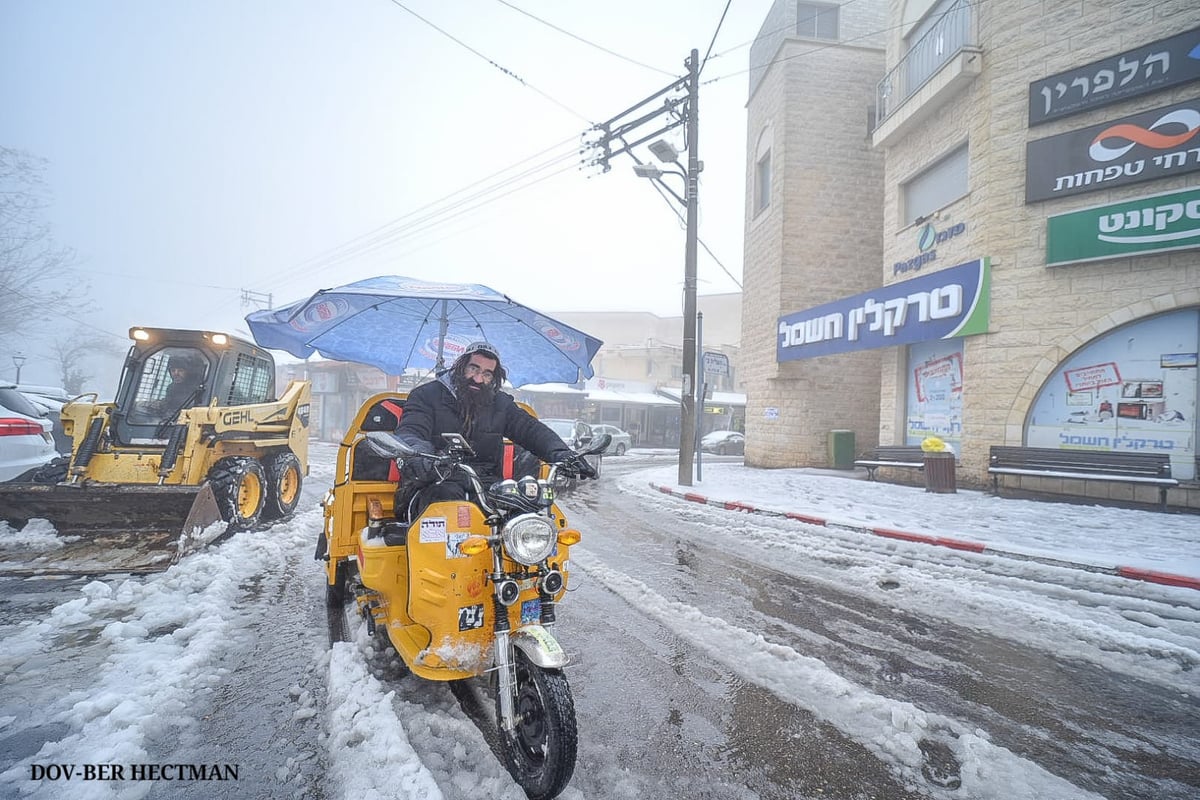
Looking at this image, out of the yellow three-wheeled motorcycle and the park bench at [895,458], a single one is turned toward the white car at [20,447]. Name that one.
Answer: the park bench

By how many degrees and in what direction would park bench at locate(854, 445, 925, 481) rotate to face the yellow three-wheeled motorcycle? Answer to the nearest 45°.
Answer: approximately 45° to its left

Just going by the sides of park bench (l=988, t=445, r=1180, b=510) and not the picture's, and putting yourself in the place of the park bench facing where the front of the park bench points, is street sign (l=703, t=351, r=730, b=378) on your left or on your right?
on your right

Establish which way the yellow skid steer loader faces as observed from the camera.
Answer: facing the viewer and to the left of the viewer

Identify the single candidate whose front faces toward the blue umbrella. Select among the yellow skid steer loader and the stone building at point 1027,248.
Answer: the stone building

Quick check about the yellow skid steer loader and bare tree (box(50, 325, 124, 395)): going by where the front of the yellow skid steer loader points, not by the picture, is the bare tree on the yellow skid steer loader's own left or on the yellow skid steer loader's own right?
on the yellow skid steer loader's own right

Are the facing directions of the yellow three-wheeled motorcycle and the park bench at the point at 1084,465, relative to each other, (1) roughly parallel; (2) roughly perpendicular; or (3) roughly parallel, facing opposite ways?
roughly perpendicular

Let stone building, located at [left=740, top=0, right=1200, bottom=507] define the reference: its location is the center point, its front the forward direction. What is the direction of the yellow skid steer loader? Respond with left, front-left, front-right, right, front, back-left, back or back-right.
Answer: front

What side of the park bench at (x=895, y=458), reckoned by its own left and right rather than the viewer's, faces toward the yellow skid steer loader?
front

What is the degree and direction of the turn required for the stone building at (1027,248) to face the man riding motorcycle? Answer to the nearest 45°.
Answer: approximately 45° to its left

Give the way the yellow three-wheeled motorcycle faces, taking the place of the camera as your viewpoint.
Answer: facing the viewer and to the right of the viewer

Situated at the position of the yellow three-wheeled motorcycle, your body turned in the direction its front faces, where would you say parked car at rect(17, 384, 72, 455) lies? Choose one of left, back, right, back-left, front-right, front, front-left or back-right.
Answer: back

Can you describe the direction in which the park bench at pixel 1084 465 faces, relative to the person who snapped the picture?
facing the viewer
